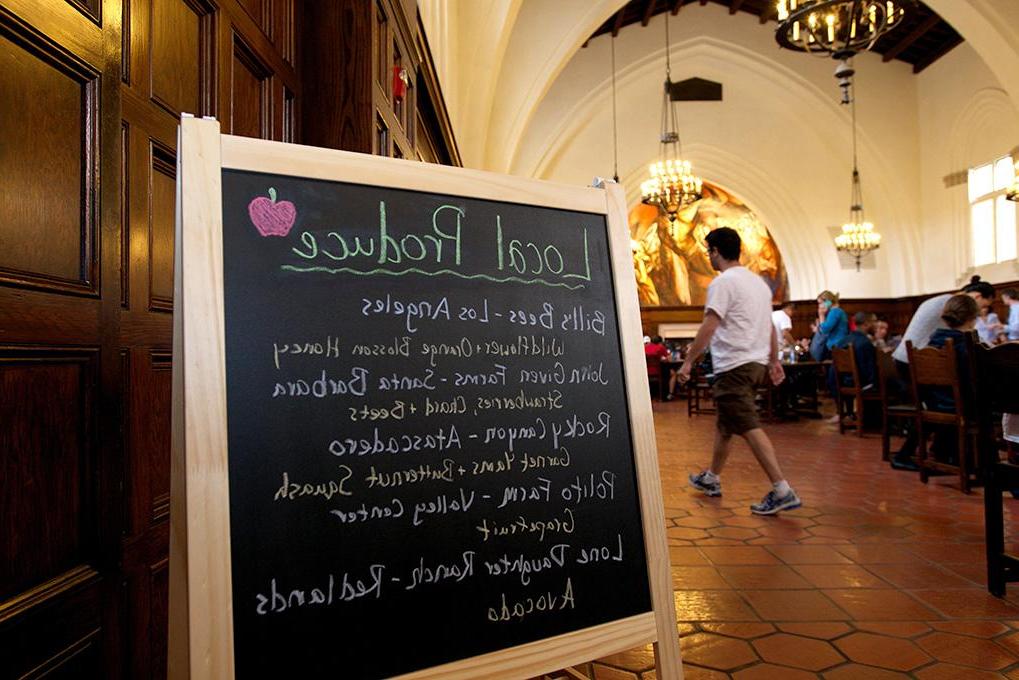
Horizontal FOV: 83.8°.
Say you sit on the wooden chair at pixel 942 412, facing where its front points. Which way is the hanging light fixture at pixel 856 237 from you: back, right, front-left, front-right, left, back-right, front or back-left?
front-left

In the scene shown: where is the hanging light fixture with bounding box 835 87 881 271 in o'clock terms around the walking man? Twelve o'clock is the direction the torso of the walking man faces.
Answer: The hanging light fixture is roughly at 2 o'clock from the walking man.

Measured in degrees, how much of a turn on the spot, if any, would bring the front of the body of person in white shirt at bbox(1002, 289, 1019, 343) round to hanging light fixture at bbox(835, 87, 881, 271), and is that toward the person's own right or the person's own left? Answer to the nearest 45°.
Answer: approximately 45° to the person's own right

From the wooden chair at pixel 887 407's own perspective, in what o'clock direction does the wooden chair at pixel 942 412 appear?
the wooden chair at pixel 942 412 is roughly at 4 o'clock from the wooden chair at pixel 887 407.

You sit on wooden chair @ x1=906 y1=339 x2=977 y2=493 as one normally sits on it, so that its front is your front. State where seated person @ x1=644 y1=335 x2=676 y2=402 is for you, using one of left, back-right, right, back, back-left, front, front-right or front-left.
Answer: left

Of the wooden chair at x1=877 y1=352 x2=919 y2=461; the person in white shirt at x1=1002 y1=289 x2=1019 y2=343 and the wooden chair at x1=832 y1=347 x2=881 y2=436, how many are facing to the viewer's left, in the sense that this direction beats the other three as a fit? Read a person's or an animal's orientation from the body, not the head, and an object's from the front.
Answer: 1

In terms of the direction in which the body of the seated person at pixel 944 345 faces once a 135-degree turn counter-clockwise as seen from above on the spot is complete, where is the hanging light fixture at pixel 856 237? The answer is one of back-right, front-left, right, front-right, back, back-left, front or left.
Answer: right

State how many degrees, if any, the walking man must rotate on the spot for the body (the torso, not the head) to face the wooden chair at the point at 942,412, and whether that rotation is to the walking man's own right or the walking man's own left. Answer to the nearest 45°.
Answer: approximately 90° to the walking man's own right

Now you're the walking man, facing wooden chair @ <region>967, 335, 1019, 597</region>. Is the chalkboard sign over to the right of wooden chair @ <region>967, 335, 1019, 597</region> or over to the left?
right

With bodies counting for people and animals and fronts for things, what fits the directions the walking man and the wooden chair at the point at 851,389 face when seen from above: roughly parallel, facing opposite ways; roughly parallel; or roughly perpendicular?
roughly perpendicular

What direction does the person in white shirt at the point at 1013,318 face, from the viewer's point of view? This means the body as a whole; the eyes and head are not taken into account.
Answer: to the viewer's left

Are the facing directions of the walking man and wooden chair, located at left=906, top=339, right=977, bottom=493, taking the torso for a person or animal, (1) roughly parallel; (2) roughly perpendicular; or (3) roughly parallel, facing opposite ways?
roughly perpendicular
